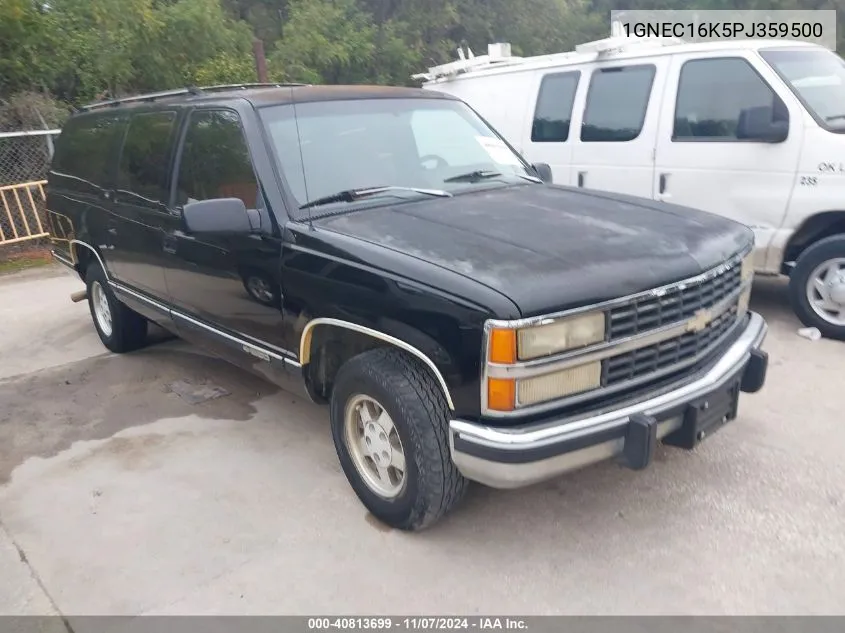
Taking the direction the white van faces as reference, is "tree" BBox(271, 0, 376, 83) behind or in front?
behind

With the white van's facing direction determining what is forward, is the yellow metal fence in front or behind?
behind

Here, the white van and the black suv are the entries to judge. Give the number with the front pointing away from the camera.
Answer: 0

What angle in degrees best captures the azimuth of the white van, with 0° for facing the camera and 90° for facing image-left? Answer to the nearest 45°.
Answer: approximately 315°

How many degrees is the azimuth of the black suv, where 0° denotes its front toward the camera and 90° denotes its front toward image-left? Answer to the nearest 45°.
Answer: approximately 315°

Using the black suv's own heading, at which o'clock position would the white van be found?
The white van is roughly at 9 o'clock from the black suv.

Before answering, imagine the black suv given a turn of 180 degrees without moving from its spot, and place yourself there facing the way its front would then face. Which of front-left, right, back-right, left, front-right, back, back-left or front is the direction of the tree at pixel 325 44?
front-right

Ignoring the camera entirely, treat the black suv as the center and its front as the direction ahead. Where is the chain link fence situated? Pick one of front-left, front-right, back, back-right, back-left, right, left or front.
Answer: back

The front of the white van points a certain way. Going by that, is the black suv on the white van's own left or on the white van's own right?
on the white van's own right

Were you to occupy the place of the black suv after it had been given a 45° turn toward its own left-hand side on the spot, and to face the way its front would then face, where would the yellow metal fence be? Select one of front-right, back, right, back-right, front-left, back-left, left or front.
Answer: back-left

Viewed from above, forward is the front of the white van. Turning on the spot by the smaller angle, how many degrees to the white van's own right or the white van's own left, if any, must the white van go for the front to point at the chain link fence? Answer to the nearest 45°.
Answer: approximately 135° to the white van's own right
